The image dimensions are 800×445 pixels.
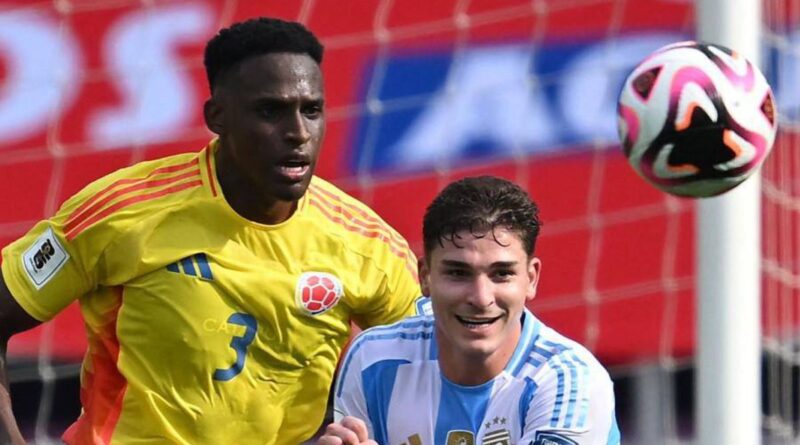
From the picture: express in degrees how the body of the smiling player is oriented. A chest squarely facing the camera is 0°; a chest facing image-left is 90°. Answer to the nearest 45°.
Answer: approximately 0°

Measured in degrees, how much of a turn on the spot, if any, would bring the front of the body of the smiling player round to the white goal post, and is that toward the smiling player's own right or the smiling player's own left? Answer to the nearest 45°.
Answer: approximately 135° to the smiling player's own left
